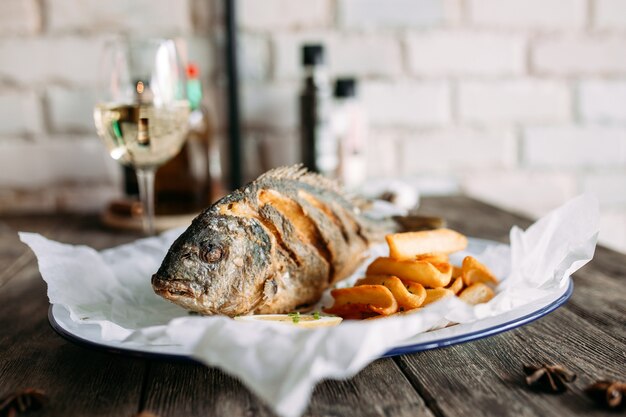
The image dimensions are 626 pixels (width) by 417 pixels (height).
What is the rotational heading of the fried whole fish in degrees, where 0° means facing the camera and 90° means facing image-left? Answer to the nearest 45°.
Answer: approximately 45°

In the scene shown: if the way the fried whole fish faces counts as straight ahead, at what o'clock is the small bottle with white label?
The small bottle with white label is roughly at 5 o'clock from the fried whole fish.

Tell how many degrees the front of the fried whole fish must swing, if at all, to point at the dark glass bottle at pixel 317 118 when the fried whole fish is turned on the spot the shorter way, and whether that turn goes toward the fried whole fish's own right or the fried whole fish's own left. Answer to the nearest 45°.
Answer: approximately 135° to the fried whole fish's own right
